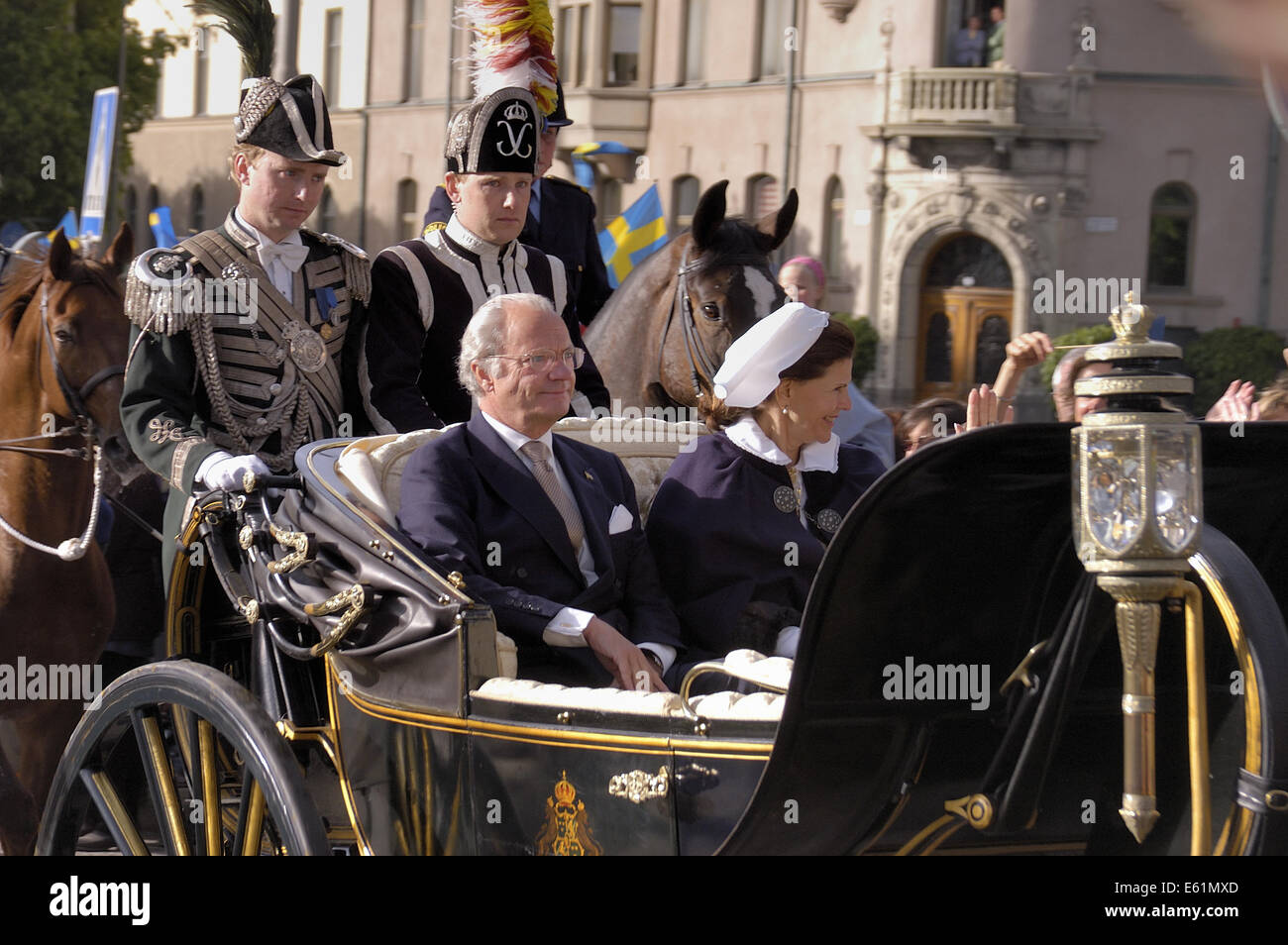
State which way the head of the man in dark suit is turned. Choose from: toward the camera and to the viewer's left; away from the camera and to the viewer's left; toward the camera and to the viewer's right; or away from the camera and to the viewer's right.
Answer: toward the camera and to the viewer's right

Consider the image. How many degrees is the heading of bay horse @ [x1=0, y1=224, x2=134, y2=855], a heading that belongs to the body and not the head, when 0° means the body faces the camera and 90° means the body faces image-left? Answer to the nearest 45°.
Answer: approximately 315°

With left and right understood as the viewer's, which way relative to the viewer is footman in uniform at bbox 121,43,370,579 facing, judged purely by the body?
facing the viewer and to the right of the viewer

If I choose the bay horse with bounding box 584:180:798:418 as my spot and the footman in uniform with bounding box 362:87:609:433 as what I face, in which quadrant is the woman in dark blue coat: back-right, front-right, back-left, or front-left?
front-left

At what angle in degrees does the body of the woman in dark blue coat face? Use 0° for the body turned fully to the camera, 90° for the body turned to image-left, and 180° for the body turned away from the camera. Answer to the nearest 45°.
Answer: approximately 315°

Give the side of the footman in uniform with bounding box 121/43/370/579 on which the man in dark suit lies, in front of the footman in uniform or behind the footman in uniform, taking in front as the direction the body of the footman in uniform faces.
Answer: in front

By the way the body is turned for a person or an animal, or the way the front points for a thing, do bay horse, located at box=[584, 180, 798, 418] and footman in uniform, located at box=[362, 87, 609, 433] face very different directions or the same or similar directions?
same or similar directions

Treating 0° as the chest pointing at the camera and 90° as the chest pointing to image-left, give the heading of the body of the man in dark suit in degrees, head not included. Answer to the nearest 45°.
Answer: approximately 315°

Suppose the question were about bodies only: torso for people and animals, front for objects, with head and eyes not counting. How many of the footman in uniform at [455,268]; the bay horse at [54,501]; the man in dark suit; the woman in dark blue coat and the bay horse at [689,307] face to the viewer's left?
0

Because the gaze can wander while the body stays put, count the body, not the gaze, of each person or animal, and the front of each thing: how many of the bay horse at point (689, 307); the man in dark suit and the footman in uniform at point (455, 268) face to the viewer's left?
0

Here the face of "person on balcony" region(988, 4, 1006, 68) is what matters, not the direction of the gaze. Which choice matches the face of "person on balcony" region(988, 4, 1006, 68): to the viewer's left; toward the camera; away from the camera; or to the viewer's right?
toward the camera
